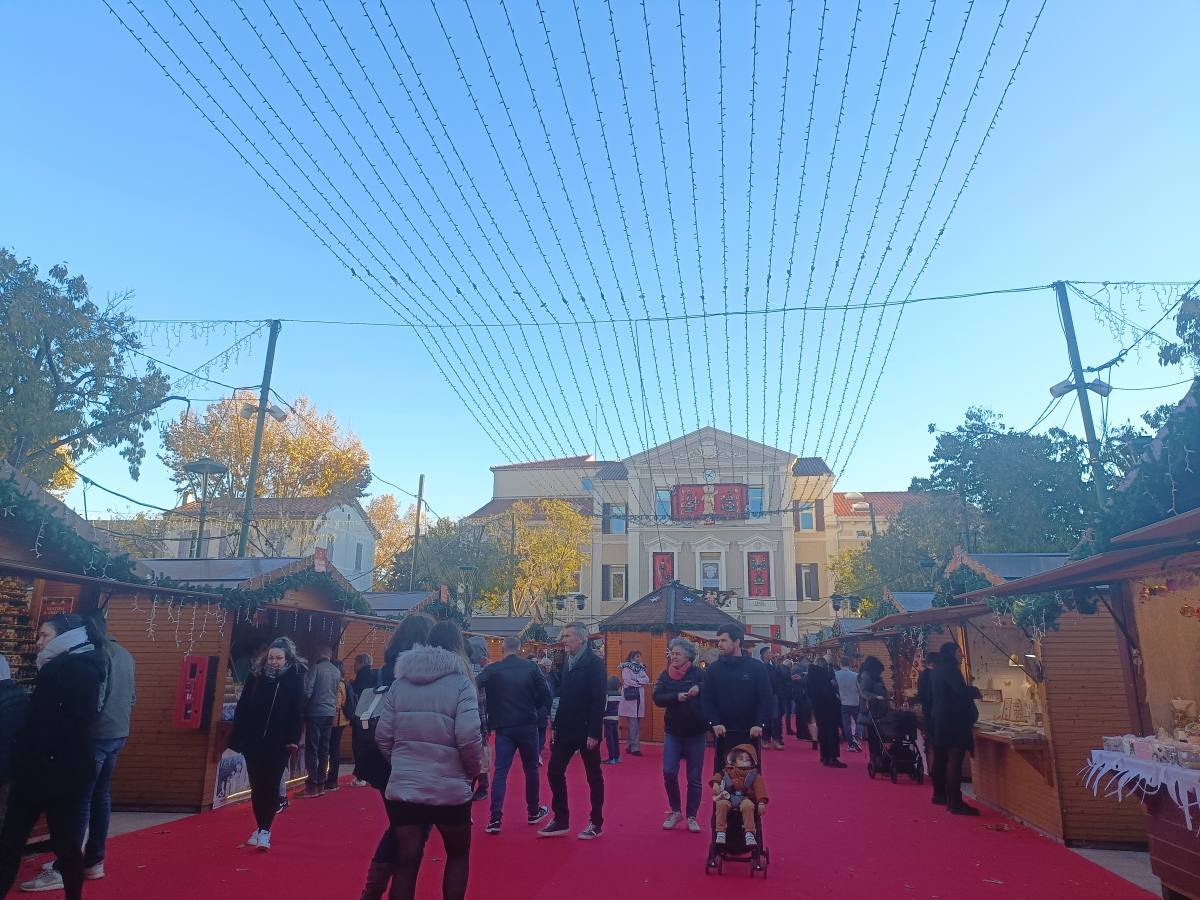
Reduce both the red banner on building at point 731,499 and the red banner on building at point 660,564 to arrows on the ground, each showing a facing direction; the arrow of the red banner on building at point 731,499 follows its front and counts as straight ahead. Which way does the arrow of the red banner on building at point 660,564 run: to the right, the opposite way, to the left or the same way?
the same way

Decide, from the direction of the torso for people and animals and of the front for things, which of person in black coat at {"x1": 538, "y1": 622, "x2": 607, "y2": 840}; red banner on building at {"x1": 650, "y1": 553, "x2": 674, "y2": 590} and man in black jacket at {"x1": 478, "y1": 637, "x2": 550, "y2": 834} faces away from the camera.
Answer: the man in black jacket

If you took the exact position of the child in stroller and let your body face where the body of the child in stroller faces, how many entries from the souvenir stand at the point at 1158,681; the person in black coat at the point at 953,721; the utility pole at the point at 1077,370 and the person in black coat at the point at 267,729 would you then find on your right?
1

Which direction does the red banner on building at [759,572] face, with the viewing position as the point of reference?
facing the viewer

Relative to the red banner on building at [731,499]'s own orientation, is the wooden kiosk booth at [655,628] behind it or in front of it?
in front

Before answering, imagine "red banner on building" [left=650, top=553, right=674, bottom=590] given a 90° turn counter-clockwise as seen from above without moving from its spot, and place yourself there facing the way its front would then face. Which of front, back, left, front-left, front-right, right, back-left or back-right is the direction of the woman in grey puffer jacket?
right

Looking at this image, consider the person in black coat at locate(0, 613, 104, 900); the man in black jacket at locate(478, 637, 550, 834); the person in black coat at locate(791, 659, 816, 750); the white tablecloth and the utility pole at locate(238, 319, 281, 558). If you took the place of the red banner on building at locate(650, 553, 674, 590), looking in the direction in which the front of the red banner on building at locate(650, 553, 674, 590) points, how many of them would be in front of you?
5

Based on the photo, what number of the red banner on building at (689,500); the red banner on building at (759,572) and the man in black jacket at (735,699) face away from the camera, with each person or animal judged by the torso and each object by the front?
0

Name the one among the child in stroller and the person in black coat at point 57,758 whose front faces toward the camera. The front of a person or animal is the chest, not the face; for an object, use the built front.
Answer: the child in stroller

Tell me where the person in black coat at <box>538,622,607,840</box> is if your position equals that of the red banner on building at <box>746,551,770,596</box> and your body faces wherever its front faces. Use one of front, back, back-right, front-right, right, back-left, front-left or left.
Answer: front

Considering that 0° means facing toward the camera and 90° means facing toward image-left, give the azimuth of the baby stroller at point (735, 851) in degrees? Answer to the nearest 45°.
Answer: approximately 0°

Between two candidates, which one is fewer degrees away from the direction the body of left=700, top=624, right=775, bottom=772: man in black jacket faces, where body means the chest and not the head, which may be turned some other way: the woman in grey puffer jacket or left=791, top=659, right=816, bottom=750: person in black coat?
the woman in grey puffer jacket

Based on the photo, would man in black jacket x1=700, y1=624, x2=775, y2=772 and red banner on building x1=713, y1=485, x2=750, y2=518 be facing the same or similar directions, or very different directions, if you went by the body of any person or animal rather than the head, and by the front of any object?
same or similar directions

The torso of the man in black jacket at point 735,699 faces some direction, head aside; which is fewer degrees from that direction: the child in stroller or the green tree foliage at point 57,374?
the child in stroller

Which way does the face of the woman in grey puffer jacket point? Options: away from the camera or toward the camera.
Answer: away from the camera

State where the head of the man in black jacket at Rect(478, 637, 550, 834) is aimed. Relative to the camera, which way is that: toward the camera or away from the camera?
away from the camera

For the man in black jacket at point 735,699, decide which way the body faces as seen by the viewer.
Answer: toward the camera

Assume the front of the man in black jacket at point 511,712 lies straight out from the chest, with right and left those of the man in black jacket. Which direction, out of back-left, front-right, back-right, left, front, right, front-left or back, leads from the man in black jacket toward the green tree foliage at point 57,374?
front-left

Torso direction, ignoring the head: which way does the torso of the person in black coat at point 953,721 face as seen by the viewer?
to the viewer's right

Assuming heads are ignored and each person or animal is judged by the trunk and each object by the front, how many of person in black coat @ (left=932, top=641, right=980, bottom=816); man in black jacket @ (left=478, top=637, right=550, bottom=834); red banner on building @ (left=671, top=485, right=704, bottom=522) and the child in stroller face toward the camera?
2
